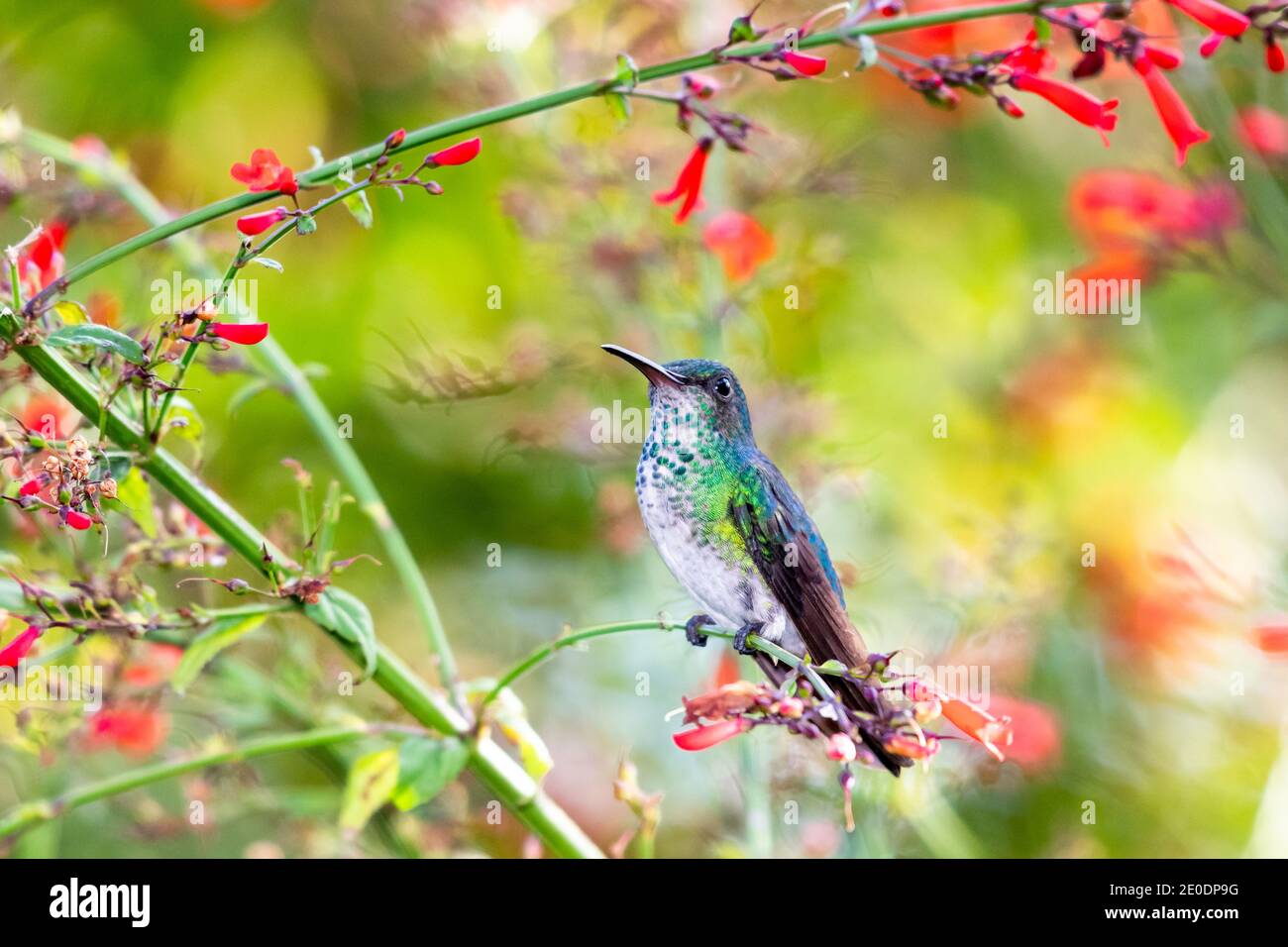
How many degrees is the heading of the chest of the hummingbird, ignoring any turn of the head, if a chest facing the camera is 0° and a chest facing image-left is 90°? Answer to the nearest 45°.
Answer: approximately 45°

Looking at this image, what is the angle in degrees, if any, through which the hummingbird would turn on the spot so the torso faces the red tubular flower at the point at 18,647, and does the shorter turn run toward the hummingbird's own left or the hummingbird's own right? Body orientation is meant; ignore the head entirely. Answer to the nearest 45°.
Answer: approximately 45° to the hummingbird's own right

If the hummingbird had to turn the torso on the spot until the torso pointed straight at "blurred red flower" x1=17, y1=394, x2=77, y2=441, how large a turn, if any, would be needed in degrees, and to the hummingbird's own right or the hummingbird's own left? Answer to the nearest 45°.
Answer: approximately 45° to the hummingbird's own right

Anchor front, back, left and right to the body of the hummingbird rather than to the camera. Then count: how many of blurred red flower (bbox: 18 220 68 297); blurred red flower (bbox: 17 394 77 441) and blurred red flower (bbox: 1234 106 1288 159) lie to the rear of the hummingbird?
1

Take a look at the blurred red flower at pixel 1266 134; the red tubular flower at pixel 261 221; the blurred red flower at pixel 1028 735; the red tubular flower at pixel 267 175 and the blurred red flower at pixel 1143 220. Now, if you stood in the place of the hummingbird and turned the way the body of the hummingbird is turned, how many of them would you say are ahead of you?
2

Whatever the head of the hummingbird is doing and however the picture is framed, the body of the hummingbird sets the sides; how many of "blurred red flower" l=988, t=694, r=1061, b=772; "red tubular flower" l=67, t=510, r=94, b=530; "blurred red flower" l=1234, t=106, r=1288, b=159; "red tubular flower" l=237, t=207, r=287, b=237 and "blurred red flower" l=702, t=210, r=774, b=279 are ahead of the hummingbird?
2

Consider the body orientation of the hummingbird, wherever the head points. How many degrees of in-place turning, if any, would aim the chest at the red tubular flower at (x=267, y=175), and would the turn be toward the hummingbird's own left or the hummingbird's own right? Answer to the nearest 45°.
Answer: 0° — it already faces it
